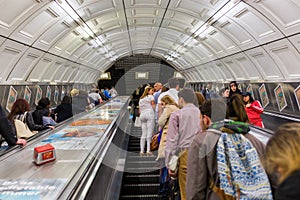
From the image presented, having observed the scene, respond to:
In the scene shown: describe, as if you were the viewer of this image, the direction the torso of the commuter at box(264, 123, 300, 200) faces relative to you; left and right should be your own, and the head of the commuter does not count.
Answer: facing away from the viewer and to the left of the viewer

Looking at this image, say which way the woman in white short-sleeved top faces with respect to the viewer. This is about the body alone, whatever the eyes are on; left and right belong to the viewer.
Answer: facing away from the viewer and to the right of the viewer

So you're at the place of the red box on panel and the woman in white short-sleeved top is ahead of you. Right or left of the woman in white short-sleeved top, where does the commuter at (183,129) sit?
right

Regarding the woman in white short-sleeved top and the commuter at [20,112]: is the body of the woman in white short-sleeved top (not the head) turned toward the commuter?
no

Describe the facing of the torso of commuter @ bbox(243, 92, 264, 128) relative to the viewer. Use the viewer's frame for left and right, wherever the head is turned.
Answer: facing the viewer and to the left of the viewer

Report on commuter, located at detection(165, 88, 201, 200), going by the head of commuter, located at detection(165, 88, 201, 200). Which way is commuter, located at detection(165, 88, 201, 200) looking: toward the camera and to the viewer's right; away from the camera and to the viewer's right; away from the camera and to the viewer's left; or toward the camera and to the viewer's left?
away from the camera and to the viewer's left
